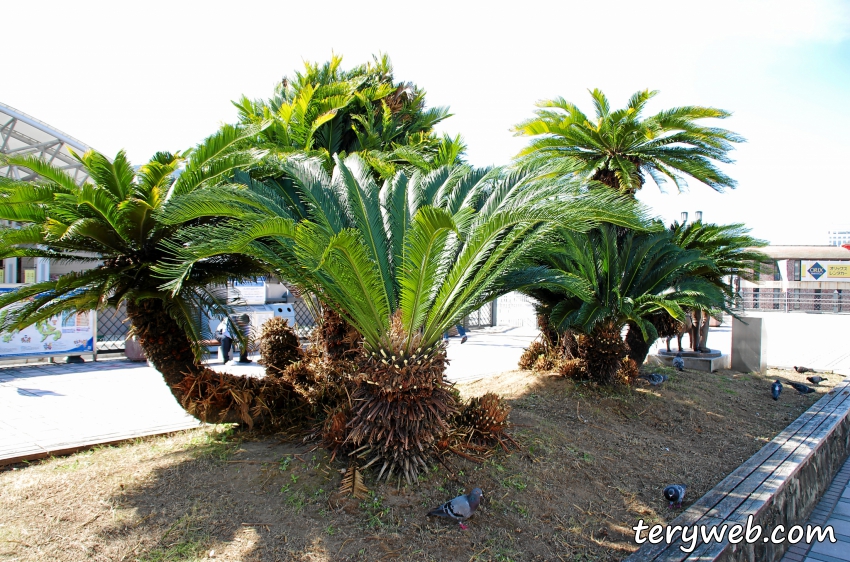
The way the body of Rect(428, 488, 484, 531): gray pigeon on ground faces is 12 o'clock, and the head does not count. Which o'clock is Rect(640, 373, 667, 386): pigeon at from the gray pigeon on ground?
The pigeon is roughly at 10 o'clock from the gray pigeon on ground.

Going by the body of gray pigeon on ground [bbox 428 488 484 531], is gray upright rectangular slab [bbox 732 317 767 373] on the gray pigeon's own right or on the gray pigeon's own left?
on the gray pigeon's own left

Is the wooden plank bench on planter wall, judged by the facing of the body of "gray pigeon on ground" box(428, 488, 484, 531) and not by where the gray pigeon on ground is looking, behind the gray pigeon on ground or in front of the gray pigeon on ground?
in front

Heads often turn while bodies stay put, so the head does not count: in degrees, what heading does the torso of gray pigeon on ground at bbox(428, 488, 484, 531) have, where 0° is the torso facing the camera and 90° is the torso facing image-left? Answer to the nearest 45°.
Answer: approximately 270°

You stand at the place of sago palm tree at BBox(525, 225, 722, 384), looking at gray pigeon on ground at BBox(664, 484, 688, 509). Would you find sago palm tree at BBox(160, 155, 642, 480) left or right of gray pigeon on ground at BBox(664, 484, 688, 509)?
right

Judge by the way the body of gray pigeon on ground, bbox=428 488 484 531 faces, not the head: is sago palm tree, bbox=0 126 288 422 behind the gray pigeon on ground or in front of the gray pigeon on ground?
behind

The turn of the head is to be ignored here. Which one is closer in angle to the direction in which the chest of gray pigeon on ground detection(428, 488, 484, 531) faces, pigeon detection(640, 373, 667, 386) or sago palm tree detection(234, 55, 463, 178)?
the pigeon

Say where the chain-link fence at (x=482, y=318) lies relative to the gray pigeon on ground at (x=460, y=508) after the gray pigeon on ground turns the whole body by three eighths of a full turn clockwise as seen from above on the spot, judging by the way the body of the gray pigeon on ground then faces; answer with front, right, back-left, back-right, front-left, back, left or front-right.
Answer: back-right
